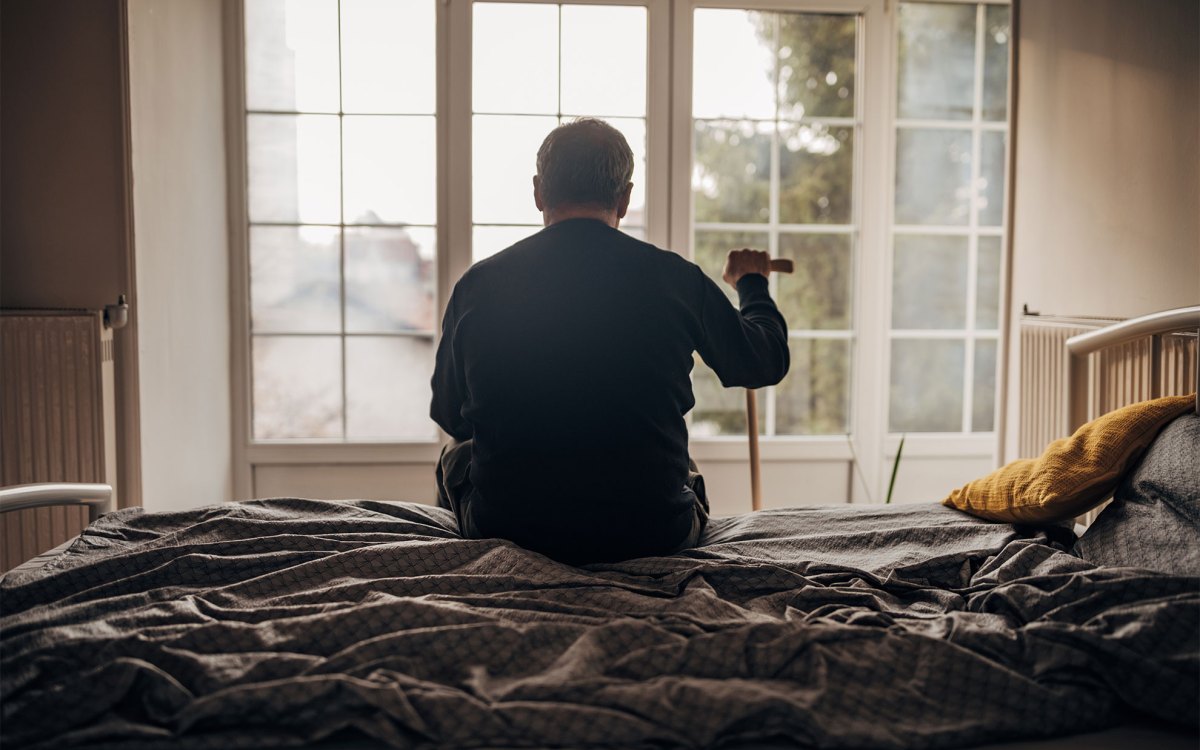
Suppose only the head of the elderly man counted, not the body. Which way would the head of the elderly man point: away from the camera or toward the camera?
away from the camera

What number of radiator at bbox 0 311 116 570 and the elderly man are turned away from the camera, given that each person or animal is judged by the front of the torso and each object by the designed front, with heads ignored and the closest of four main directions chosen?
1

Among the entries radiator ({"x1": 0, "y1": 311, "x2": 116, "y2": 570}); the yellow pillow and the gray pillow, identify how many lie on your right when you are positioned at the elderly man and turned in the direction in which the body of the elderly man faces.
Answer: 2

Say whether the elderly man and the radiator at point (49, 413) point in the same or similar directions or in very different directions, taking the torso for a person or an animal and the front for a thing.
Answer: very different directions

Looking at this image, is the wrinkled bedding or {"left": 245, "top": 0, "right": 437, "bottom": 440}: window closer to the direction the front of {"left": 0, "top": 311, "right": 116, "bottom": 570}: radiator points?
the wrinkled bedding

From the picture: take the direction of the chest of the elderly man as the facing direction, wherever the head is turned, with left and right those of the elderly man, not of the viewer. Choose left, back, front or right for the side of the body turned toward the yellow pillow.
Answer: right

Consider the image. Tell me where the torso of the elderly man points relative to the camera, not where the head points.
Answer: away from the camera

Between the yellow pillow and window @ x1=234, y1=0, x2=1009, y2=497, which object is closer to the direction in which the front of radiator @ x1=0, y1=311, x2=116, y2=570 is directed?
the yellow pillow

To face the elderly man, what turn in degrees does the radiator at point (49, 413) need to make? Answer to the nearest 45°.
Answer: approximately 45° to its left

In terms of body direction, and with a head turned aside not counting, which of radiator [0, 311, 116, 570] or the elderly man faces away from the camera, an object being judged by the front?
the elderly man
